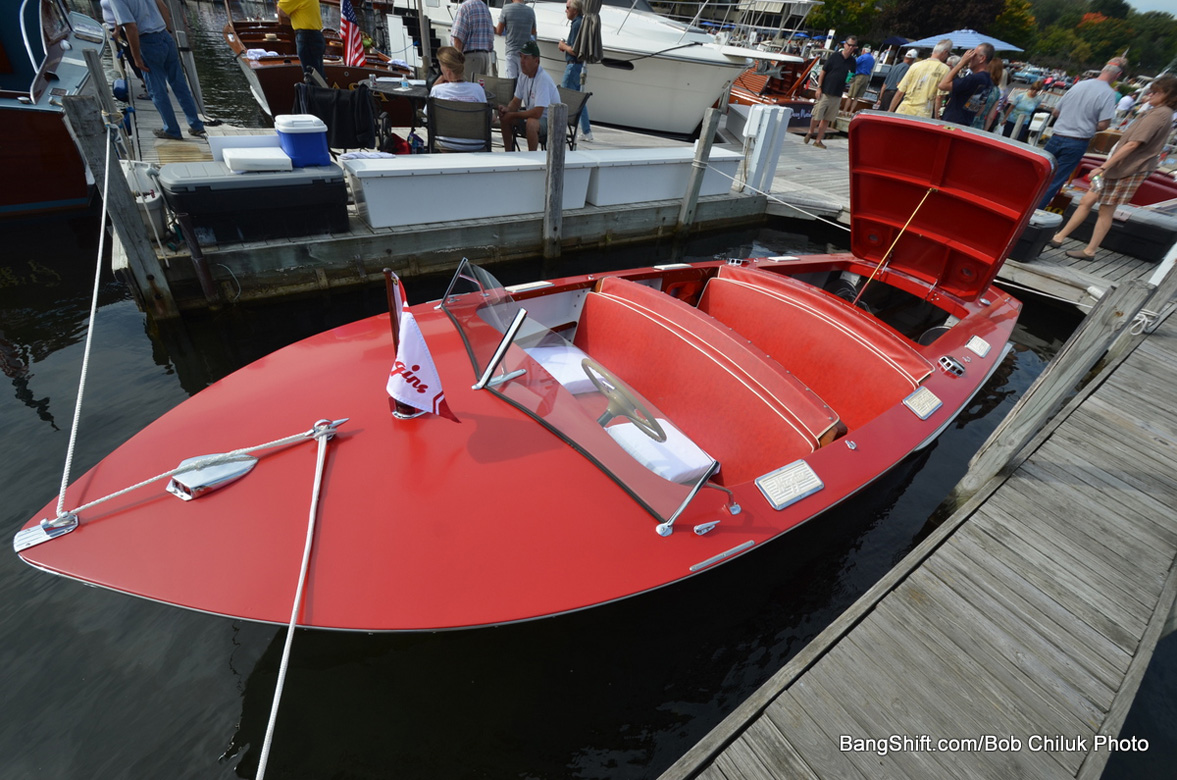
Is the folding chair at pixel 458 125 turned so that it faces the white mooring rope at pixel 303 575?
no

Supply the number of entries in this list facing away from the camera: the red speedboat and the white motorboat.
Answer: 0

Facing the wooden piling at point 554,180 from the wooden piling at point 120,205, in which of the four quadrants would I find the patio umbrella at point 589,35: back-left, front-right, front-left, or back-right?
front-left

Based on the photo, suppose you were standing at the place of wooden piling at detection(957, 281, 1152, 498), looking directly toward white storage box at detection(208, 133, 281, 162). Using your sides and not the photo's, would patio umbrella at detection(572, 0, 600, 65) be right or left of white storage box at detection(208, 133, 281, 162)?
right

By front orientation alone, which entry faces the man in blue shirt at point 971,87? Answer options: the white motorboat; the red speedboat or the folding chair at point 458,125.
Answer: the white motorboat

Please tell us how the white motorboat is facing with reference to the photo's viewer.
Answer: facing the viewer and to the right of the viewer

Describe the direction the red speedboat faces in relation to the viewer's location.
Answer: facing the viewer and to the left of the viewer

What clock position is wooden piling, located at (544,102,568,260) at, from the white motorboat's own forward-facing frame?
The wooden piling is roughly at 2 o'clock from the white motorboat.

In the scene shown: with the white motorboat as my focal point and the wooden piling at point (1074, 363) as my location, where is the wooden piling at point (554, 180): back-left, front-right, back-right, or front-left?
front-left
